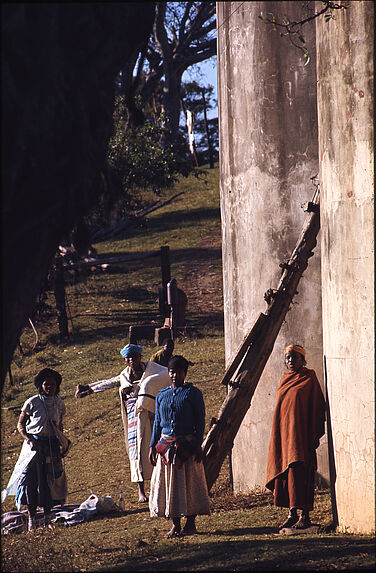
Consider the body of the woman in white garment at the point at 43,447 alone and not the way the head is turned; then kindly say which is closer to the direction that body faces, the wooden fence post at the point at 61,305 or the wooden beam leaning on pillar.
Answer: the wooden beam leaning on pillar

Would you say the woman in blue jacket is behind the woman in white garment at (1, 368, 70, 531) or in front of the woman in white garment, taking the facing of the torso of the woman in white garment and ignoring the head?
in front

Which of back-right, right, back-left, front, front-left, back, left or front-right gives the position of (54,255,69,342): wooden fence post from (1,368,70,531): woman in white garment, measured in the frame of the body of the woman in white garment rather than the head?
back

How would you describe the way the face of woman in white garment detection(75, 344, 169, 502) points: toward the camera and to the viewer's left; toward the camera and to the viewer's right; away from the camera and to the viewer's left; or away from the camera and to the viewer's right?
toward the camera and to the viewer's left

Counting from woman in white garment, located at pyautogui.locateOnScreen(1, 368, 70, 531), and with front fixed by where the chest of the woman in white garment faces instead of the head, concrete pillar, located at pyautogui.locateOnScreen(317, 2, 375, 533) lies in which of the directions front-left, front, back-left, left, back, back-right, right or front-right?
front-left

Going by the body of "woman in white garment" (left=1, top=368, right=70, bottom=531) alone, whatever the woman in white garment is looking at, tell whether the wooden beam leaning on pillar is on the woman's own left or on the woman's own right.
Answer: on the woman's own left

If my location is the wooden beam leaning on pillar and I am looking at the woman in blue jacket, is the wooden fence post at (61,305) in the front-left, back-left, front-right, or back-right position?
back-right

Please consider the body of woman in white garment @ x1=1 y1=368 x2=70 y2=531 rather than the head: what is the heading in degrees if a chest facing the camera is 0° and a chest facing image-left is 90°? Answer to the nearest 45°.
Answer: approximately 0°
